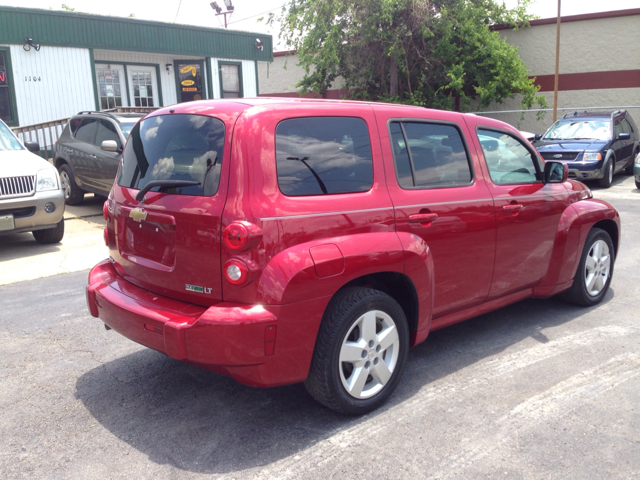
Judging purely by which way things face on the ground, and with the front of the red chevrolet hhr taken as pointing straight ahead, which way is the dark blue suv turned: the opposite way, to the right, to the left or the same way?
the opposite way

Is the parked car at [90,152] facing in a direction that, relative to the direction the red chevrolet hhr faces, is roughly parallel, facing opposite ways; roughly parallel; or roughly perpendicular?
roughly perpendicular

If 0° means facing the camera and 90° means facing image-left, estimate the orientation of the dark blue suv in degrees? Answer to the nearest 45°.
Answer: approximately 45°

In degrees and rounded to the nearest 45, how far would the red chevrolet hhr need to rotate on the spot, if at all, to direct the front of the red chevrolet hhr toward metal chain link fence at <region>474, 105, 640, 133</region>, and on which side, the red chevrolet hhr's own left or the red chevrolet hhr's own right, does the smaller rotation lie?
approximately 45° to the red chevrolet hhr's own left

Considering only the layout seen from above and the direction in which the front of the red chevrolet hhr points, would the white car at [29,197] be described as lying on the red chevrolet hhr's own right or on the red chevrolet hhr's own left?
on the red chevrolet hhr's own left

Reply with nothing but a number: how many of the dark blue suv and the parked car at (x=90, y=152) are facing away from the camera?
0

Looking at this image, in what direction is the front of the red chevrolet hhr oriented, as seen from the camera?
facing away from the viewer and to the right of the viewer

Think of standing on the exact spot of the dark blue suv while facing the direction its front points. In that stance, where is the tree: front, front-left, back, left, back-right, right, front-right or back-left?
right

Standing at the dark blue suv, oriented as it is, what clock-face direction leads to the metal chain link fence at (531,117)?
The metal chain link fence is roughly at 4 o'clock from the dark blue suv.

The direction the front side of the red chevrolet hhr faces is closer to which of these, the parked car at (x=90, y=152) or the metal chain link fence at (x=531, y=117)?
the metal chain link fence
